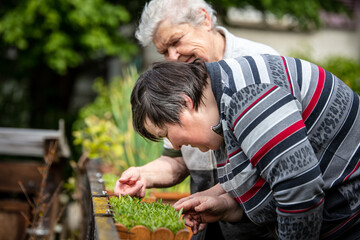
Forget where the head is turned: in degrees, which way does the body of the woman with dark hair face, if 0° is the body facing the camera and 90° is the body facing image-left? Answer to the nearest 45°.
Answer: approximately 90°

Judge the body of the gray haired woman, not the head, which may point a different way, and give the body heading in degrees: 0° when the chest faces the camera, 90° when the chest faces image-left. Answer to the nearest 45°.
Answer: approximately 45°

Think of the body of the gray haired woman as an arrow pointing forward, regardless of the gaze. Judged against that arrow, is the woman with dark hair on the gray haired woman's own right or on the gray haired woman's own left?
on the gray haired woman's own left

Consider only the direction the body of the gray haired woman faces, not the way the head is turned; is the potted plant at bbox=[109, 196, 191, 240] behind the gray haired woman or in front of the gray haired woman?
in front

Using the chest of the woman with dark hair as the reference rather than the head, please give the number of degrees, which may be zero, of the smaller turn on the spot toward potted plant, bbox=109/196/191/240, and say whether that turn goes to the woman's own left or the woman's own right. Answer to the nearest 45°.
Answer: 0° — they already face it

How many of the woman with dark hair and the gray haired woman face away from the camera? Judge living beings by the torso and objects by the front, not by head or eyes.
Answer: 0

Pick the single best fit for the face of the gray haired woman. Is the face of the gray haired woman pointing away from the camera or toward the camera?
toward the camera

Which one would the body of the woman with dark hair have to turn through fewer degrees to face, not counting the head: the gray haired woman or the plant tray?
the plant tray
